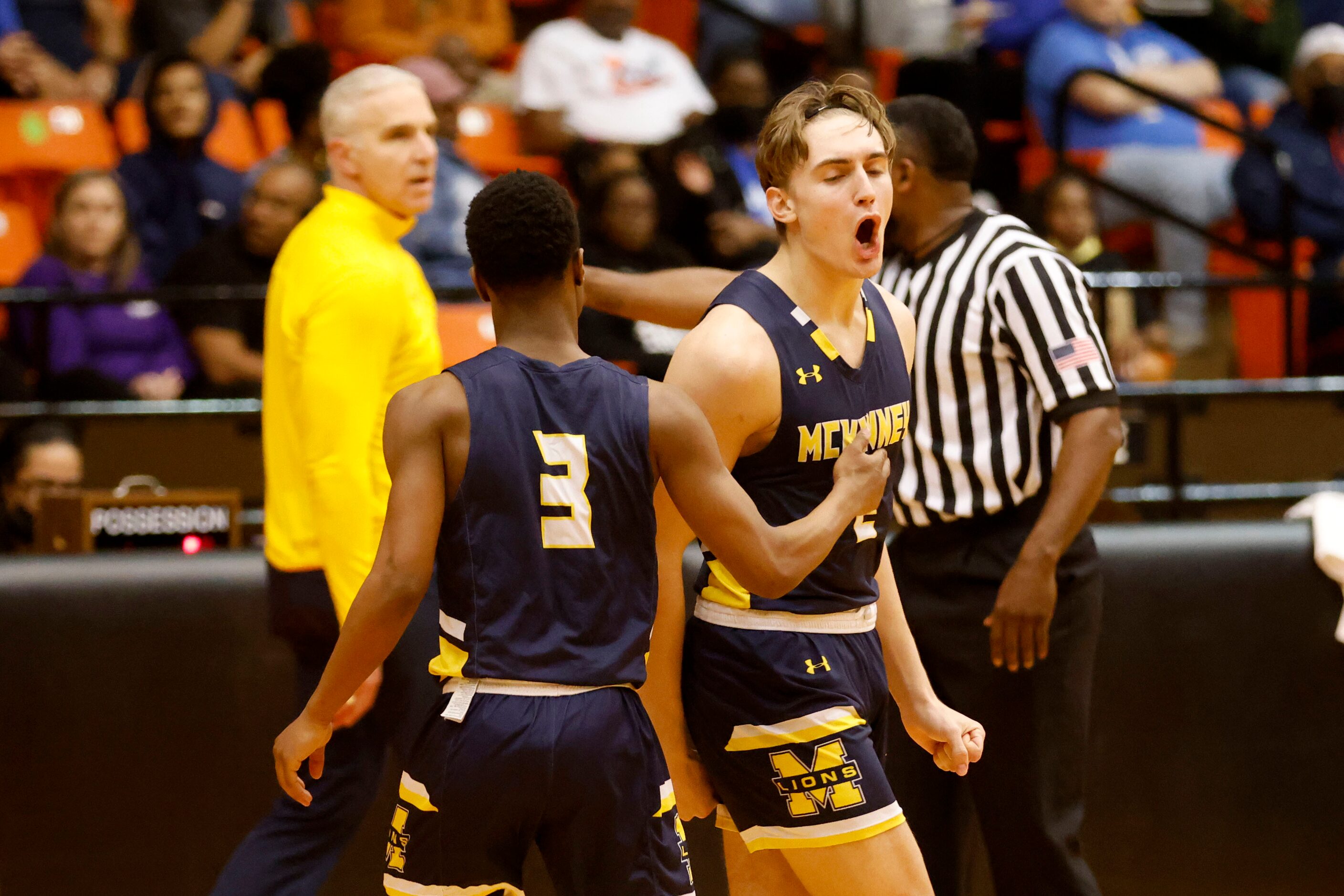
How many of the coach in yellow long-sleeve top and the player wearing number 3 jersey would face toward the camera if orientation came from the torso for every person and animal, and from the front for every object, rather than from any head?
0

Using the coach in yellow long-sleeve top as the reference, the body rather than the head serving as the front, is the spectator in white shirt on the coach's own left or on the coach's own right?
on the coach's own left

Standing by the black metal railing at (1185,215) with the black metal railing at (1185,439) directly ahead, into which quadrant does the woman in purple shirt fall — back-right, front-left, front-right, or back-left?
front-right

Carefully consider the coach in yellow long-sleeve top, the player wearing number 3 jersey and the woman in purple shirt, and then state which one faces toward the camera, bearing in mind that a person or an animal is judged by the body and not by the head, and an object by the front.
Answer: the woman in purple shirt

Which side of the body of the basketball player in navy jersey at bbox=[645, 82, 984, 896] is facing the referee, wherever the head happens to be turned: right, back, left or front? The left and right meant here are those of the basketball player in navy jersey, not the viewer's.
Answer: left

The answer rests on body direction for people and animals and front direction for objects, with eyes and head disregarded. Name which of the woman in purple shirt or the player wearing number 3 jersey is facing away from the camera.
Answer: the player wearing number 3 jersey

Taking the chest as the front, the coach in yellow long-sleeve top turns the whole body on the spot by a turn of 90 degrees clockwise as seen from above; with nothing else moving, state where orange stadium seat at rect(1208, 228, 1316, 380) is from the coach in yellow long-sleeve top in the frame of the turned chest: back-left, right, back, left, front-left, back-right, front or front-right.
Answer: back-left

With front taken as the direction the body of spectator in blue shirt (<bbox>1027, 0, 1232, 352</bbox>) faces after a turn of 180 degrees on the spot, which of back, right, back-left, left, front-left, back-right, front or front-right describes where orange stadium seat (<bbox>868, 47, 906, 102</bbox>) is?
front-left

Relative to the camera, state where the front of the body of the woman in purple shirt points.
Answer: toward the camera

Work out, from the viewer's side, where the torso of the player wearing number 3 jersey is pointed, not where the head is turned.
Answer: away from the camera

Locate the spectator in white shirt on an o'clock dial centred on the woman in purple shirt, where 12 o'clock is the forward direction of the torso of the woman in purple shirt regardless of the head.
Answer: The spectator in white shirt is roughly at 8 o'clock from the woman in purple shirt.

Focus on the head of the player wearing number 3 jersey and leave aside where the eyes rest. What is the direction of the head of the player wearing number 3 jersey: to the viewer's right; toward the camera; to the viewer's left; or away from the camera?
away from the camera

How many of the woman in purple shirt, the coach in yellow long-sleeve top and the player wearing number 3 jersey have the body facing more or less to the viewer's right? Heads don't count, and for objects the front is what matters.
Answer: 1

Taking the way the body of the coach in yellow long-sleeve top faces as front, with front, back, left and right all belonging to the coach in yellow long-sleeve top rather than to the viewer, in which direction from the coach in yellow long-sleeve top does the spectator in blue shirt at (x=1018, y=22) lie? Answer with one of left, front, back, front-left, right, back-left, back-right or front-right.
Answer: front-left

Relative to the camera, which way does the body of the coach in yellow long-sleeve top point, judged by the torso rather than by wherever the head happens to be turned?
to the viewer's right

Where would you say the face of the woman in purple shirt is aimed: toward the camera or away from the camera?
toward the camera
